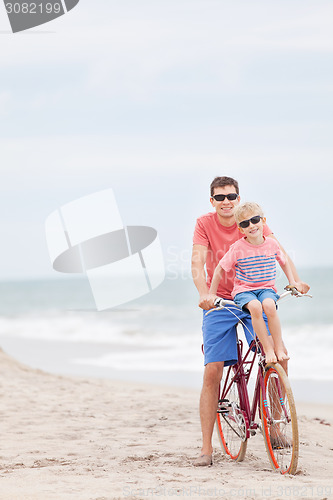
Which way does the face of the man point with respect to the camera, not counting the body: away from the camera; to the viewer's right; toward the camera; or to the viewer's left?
toward the camera

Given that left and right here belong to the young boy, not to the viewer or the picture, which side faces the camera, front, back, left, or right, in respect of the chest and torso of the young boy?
front

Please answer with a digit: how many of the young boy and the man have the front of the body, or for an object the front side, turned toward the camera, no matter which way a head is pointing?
2

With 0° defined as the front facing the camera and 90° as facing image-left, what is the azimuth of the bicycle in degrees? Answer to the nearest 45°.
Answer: approximately 315°

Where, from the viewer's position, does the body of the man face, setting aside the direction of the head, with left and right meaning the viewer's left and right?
facing the viewer
